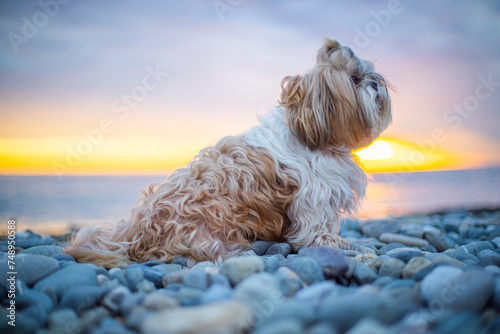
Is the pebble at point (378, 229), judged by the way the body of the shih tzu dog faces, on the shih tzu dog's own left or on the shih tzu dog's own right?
on the shih tzu dog's own left

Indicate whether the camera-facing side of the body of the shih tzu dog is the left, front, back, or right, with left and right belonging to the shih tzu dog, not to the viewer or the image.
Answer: right

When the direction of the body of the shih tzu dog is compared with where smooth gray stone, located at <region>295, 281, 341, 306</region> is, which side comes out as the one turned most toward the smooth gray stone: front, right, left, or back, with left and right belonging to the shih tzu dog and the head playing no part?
right

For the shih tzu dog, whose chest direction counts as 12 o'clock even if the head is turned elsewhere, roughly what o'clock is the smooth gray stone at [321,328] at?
The smooth gray stone is roughly at 3 o'clock from the shih tzu dog.

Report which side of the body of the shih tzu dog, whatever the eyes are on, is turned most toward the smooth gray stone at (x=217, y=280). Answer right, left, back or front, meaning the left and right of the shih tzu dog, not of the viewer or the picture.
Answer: right

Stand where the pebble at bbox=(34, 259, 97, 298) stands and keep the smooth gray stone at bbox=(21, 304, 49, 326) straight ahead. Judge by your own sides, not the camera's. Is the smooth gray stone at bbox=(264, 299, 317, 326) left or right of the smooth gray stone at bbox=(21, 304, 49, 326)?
left

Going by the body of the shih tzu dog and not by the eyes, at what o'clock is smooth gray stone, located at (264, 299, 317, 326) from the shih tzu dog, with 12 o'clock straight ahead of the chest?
The smooth gray stone is roughly at 3 o'clock from the shih tzu dog.
